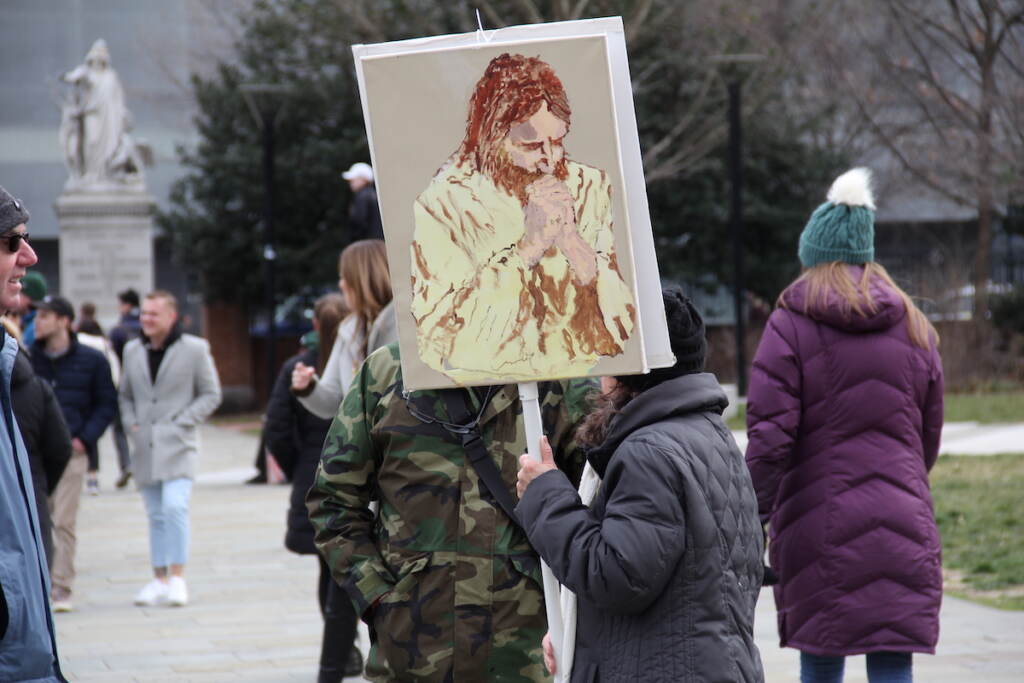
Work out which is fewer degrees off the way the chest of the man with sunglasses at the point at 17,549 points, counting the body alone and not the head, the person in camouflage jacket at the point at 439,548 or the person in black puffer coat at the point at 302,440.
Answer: the person in camouflage jacket

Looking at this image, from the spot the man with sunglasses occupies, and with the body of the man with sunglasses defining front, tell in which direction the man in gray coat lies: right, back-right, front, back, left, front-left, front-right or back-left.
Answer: left

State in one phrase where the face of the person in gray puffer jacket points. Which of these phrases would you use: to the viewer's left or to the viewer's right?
to the viewer's left

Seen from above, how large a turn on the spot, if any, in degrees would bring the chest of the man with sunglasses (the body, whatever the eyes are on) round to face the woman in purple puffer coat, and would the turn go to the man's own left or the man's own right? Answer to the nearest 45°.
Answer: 0° — they already face them

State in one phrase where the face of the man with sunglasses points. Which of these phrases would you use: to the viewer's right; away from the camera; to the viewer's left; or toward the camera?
to the viewer's right

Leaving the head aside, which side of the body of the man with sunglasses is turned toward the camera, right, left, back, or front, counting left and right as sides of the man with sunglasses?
right

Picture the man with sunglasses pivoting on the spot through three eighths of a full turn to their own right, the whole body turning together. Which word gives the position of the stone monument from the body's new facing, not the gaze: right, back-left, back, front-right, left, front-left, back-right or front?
back-right

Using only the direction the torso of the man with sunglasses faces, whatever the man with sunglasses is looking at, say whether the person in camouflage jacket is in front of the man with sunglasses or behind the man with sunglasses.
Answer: in front

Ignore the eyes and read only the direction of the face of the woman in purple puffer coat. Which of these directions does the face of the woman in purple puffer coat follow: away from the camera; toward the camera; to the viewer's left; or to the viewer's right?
away from the camera
